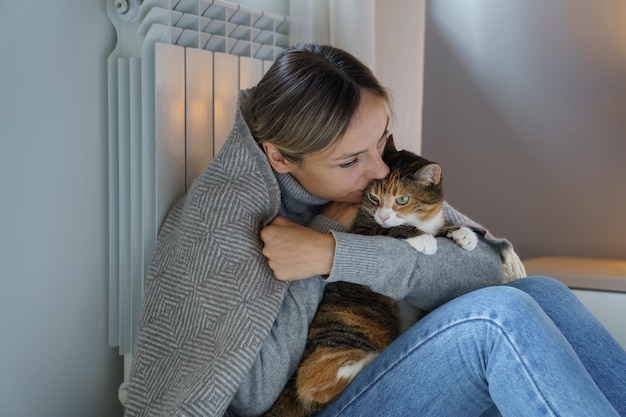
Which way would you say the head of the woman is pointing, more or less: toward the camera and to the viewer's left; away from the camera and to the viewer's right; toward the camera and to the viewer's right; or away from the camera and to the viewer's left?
toward the camera and to the viewer's right

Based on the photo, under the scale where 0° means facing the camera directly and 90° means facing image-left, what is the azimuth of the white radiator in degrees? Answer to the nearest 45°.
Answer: approximately 315°
